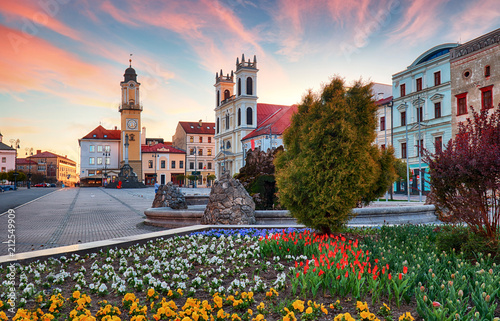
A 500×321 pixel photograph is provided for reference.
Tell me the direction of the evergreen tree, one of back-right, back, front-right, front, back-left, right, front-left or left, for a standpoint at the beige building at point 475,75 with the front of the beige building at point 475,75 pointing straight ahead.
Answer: front-left

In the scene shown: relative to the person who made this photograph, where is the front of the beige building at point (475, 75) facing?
facing the viewer and to the left of the viewer

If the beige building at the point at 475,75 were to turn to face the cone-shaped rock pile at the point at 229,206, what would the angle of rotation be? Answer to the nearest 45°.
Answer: approximately 45° to its left

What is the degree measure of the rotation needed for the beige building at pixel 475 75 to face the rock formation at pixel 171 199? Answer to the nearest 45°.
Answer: approximately 45° to its left

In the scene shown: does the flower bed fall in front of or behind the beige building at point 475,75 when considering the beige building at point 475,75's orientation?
in front

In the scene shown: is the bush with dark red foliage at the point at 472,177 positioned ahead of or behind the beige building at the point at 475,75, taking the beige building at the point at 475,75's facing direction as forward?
ahead
